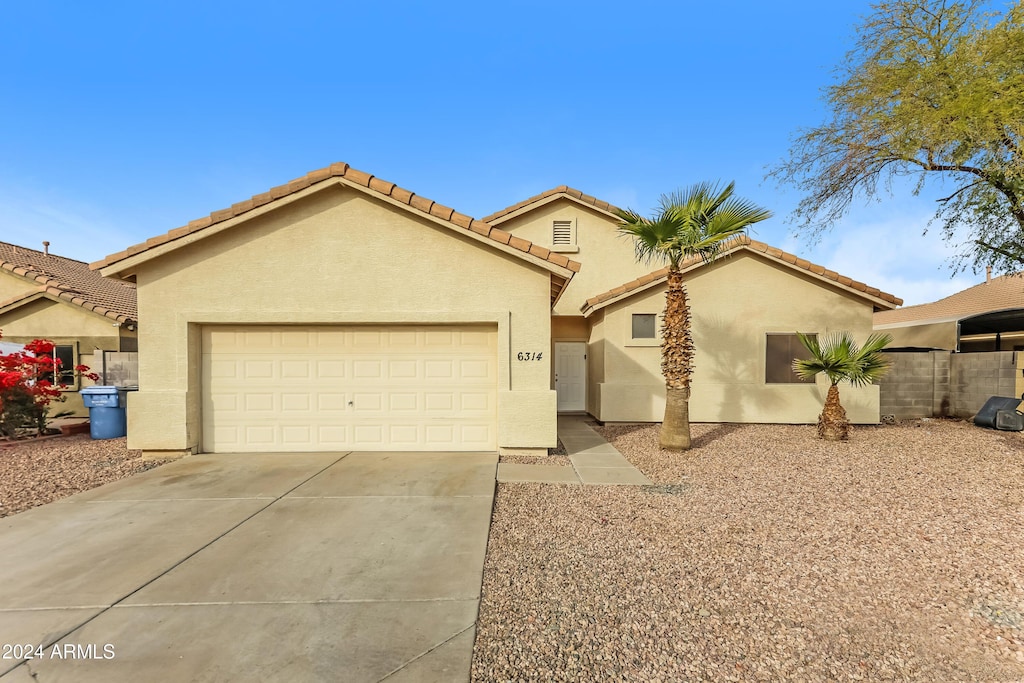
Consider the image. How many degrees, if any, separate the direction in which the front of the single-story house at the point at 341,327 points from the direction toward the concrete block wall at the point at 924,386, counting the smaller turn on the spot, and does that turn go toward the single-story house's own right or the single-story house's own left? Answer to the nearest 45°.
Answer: approximately 90° to the single-story house's own left

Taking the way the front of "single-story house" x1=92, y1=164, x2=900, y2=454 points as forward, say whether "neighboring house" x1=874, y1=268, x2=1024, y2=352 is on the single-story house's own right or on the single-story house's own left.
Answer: on the single-story house's own left

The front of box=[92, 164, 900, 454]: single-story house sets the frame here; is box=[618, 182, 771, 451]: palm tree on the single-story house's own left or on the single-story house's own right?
on the single-story house's own left

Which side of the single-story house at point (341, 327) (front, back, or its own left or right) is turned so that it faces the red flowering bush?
right

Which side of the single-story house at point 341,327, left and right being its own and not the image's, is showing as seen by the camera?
front

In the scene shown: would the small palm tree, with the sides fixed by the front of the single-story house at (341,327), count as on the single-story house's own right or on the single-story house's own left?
on the single-story house's own left

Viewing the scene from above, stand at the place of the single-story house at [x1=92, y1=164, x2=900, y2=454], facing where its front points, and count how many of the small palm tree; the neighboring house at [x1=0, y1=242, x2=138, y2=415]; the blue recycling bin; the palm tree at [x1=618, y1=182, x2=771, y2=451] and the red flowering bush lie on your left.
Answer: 2

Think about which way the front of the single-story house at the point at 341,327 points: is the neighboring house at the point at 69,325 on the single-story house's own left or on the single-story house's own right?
on the single-story house's own right

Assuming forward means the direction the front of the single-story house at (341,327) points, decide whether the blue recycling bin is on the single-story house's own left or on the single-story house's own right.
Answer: on the single-story house's own right

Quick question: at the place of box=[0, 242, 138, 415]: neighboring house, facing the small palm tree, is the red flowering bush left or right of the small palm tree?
right

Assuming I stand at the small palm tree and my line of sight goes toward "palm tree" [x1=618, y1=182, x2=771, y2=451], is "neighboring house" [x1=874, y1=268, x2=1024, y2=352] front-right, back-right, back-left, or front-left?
back-right

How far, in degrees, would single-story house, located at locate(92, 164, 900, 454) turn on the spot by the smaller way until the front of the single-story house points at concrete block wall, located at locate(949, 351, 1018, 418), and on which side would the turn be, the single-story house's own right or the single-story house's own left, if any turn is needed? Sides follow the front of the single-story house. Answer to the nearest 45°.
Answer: approximately 90° to the single-story house's own left
